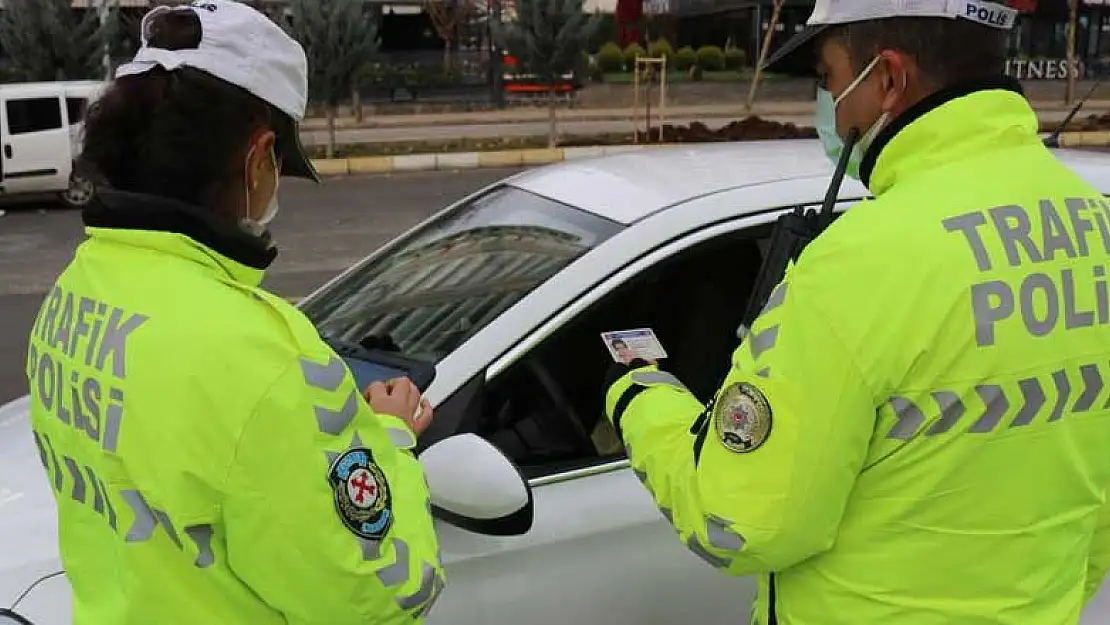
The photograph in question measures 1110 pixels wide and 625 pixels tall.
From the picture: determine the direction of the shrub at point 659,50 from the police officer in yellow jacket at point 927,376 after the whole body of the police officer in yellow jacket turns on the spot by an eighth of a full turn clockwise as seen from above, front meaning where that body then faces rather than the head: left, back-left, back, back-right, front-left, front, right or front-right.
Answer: front

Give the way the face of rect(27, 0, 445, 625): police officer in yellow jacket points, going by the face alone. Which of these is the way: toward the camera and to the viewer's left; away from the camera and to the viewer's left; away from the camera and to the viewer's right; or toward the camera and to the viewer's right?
away from the camera and to the viewer's right

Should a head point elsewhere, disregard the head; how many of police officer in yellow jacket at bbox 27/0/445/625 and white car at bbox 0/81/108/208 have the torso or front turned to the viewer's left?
1

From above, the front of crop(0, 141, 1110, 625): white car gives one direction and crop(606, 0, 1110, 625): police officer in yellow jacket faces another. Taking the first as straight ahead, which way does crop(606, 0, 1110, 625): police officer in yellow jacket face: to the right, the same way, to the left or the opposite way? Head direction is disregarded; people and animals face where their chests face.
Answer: to the right

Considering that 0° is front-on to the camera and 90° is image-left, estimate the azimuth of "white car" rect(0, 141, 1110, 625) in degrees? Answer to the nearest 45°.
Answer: approximately 45°

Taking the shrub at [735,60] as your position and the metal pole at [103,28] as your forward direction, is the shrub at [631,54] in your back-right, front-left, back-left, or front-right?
front-right

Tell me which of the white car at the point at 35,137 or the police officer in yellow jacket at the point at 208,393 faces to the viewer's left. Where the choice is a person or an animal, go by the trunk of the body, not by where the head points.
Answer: the white car

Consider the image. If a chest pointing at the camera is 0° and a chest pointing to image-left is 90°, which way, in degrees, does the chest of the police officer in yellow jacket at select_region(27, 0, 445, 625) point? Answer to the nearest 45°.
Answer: approximately 225°

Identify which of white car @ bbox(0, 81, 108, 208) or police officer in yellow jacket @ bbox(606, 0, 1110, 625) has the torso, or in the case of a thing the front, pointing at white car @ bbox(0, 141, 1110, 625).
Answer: the police officer in yellow jacket

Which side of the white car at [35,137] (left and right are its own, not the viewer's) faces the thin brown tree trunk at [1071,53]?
back

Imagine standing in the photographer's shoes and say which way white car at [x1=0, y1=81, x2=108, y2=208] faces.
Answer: facing to the left of the viewer

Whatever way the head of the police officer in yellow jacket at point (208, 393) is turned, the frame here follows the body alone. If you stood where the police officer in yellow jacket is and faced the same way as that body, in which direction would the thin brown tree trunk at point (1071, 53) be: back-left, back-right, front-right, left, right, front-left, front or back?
front
